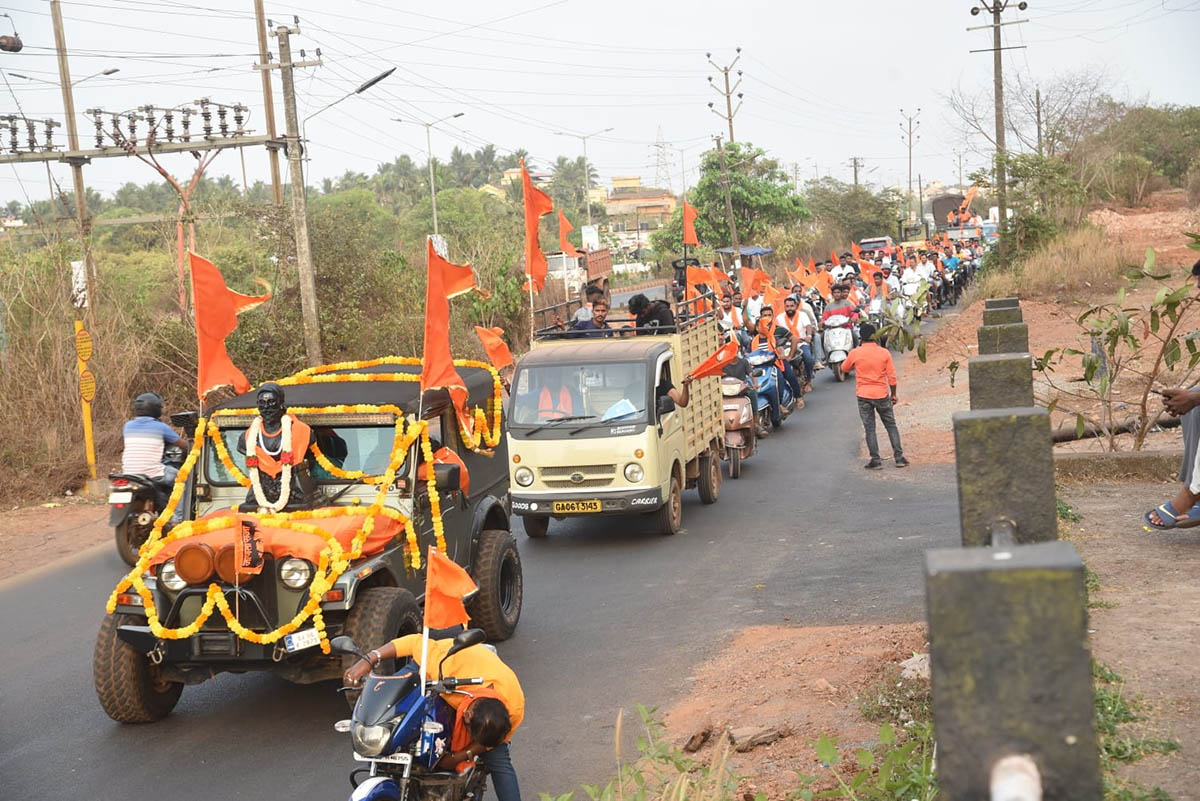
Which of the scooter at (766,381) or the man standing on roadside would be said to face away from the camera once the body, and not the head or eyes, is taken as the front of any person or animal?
the man standing on roadside

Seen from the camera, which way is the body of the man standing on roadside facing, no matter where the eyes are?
away from the camera

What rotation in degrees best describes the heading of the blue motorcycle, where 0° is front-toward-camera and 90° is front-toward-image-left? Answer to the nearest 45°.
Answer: approximately 45°

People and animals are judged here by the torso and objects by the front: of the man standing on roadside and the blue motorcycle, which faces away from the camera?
the man standing on roadside

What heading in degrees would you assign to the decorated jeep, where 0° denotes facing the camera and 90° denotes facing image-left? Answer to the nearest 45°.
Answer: approximately 45°

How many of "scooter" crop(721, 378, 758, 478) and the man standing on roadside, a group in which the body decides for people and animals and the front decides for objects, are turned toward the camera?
1

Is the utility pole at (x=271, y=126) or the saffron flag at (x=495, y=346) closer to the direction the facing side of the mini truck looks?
the saffron flag

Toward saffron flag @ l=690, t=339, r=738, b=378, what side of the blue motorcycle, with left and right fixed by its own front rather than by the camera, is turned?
back
